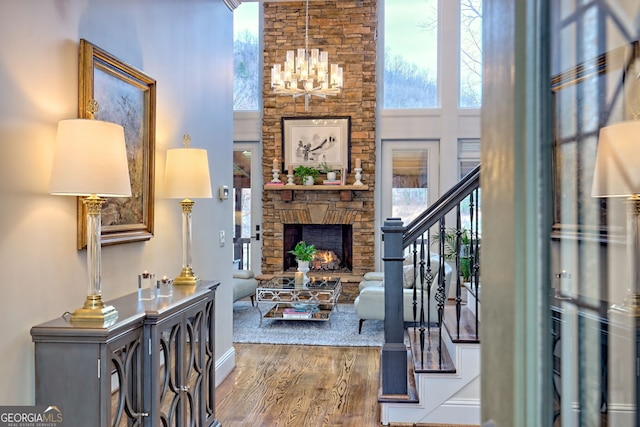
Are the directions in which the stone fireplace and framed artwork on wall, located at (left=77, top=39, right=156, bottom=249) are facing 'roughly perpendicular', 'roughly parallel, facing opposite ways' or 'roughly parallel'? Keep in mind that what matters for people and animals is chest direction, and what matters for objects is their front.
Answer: roughly perpendicular

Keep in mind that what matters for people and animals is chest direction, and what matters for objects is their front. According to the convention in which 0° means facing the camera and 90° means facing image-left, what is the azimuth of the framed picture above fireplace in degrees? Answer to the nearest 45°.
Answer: approximately 0°

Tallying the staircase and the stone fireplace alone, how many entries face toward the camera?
1

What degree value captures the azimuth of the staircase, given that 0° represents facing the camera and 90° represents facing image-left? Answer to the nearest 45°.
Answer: approximately 90°

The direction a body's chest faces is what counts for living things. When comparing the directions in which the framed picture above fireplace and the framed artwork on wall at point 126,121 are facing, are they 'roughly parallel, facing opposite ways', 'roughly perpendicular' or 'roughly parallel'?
roughly perpendicular

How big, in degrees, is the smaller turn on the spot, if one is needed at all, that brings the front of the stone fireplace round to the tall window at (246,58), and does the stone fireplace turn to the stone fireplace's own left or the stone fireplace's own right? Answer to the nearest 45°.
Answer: approximately 90° to the stone fireplace's own right

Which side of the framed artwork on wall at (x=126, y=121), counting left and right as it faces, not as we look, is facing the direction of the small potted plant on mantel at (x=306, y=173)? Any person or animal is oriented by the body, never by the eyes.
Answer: left

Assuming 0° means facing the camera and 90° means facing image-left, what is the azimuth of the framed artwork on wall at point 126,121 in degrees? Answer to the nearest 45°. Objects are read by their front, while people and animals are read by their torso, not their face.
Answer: approximately 315°

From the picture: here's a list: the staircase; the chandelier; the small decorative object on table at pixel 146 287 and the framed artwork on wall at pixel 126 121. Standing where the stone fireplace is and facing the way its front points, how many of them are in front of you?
4

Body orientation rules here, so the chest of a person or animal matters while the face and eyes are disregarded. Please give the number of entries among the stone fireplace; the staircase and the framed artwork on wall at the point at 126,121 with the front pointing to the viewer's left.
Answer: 1

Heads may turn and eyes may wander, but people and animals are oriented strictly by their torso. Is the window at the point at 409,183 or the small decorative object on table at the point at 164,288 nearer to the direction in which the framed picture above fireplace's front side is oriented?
the small decorative object on table

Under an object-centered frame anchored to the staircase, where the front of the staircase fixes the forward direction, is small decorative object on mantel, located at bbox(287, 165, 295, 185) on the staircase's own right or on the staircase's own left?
on the staircase's own right
